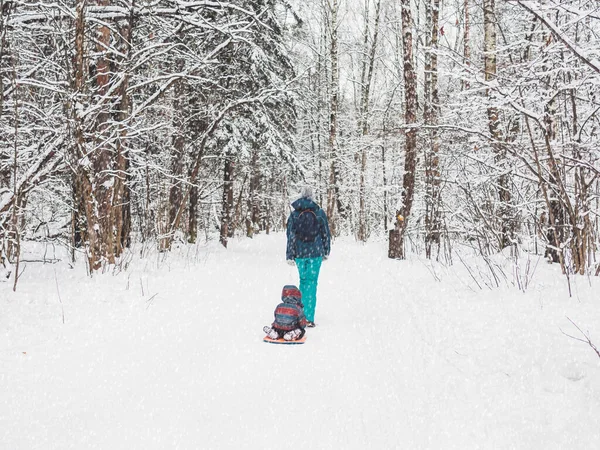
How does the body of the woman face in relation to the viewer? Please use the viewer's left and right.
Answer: facing away from the viewer

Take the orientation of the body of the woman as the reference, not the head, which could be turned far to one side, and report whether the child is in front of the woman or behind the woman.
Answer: behind
